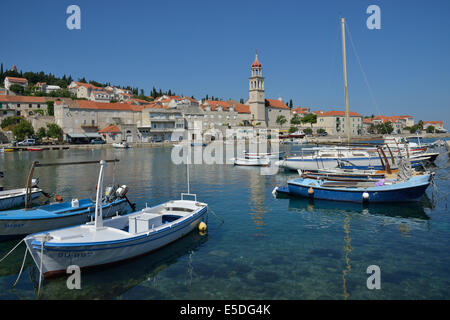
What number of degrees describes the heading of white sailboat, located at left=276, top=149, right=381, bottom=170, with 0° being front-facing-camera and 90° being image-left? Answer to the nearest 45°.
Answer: approximately 90°

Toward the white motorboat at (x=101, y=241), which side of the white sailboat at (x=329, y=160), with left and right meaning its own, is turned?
left
